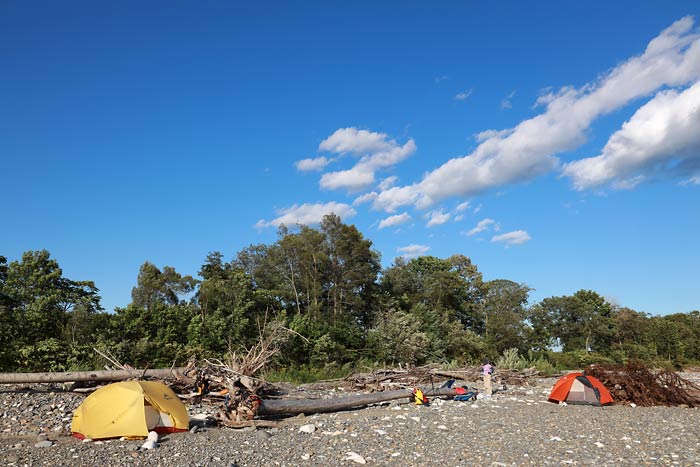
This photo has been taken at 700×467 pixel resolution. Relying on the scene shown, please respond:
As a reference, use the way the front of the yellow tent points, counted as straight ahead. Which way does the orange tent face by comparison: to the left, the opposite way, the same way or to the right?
to the right

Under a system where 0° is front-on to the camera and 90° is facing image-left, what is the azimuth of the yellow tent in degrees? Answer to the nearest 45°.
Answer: approximately 315°

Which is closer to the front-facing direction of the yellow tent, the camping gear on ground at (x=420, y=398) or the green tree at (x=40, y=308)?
the camping gear on ground

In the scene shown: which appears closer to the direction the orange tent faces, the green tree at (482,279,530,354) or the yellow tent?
the yellow tent

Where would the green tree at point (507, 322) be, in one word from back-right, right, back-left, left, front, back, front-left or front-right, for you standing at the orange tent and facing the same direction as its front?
back

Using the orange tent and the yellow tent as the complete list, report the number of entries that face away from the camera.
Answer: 0

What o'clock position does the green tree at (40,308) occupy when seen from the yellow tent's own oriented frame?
The green tree is roughly at 7 o'clock from the yellow tent.

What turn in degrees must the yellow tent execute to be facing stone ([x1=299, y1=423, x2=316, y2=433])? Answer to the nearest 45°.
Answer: approximately 45° to its left

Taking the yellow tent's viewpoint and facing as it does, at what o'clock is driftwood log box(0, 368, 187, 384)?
The driftwood log is roughly at 7 o'clock from the yellow tent.

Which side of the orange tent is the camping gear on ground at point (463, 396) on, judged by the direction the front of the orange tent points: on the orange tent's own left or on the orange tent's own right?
on the orange tent's own right

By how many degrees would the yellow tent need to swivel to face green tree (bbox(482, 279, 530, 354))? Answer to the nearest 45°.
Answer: approximately 90° to its left

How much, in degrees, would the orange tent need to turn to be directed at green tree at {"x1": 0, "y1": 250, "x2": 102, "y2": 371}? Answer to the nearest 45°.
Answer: approximately 90° to its right

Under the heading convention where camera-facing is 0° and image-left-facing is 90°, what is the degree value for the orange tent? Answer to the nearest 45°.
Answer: approximately 0°

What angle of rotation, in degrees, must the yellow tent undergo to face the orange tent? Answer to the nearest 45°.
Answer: approximately 45° to its left
